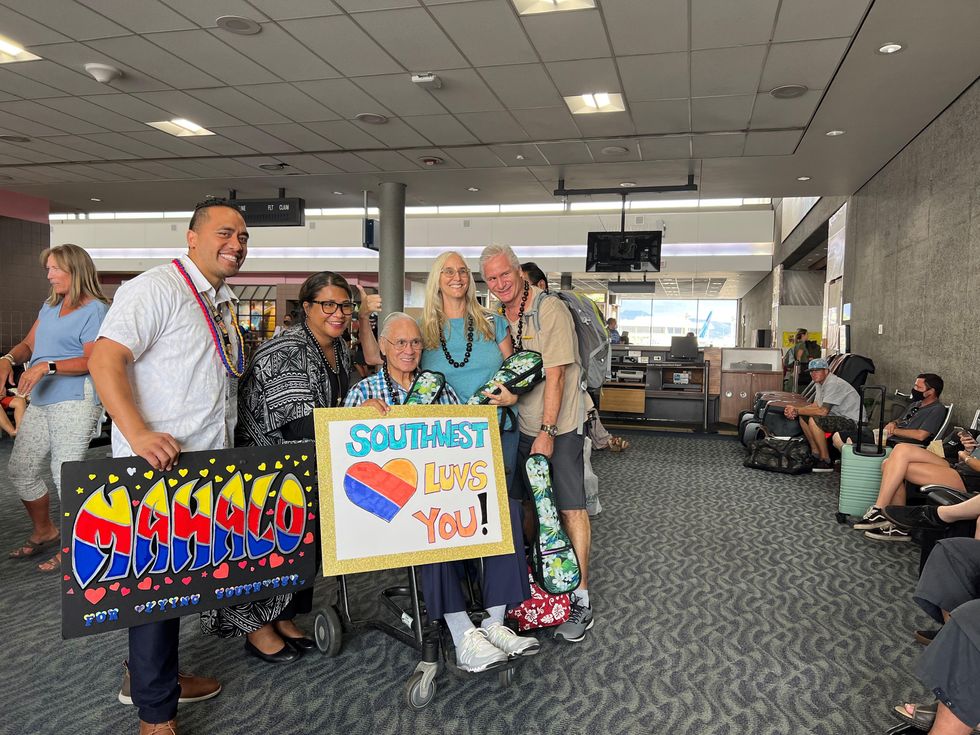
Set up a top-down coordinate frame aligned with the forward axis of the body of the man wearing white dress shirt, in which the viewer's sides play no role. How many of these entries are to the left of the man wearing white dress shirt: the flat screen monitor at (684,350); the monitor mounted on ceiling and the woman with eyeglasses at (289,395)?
3

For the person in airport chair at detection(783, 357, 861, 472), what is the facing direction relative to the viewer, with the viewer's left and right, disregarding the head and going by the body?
facing to the left of the viewer

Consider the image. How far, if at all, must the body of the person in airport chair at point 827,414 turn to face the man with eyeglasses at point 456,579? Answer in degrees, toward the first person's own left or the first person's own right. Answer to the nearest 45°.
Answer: approximately 90° to the first person's own left

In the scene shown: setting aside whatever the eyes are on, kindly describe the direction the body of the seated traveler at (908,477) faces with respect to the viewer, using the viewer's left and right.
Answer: facing to the left of the viewer

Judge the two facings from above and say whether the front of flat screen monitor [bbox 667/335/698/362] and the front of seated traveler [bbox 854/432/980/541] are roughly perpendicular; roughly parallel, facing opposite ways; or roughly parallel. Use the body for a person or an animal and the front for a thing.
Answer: roughly perpendicular

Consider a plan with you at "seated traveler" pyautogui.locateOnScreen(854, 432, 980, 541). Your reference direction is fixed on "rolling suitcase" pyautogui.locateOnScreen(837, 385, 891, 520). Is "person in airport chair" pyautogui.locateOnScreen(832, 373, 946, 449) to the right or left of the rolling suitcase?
right
